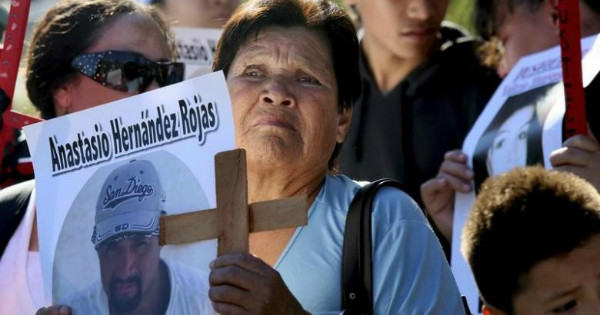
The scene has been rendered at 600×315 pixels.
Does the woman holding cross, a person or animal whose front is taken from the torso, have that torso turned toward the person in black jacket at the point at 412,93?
no

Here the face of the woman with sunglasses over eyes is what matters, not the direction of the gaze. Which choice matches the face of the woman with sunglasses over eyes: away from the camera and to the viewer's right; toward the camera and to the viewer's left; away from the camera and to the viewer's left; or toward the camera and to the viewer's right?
toward the camera and to the viewer's right

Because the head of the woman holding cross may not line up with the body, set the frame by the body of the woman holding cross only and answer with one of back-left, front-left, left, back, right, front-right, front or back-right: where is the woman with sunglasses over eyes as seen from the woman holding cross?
right

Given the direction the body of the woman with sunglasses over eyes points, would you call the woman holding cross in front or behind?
in front

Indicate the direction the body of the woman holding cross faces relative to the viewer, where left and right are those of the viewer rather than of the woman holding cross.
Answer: facing the viewer and to the left of the viewer

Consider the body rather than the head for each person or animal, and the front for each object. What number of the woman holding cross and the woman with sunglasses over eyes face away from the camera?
0

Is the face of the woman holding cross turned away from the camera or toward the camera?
toward the camera
